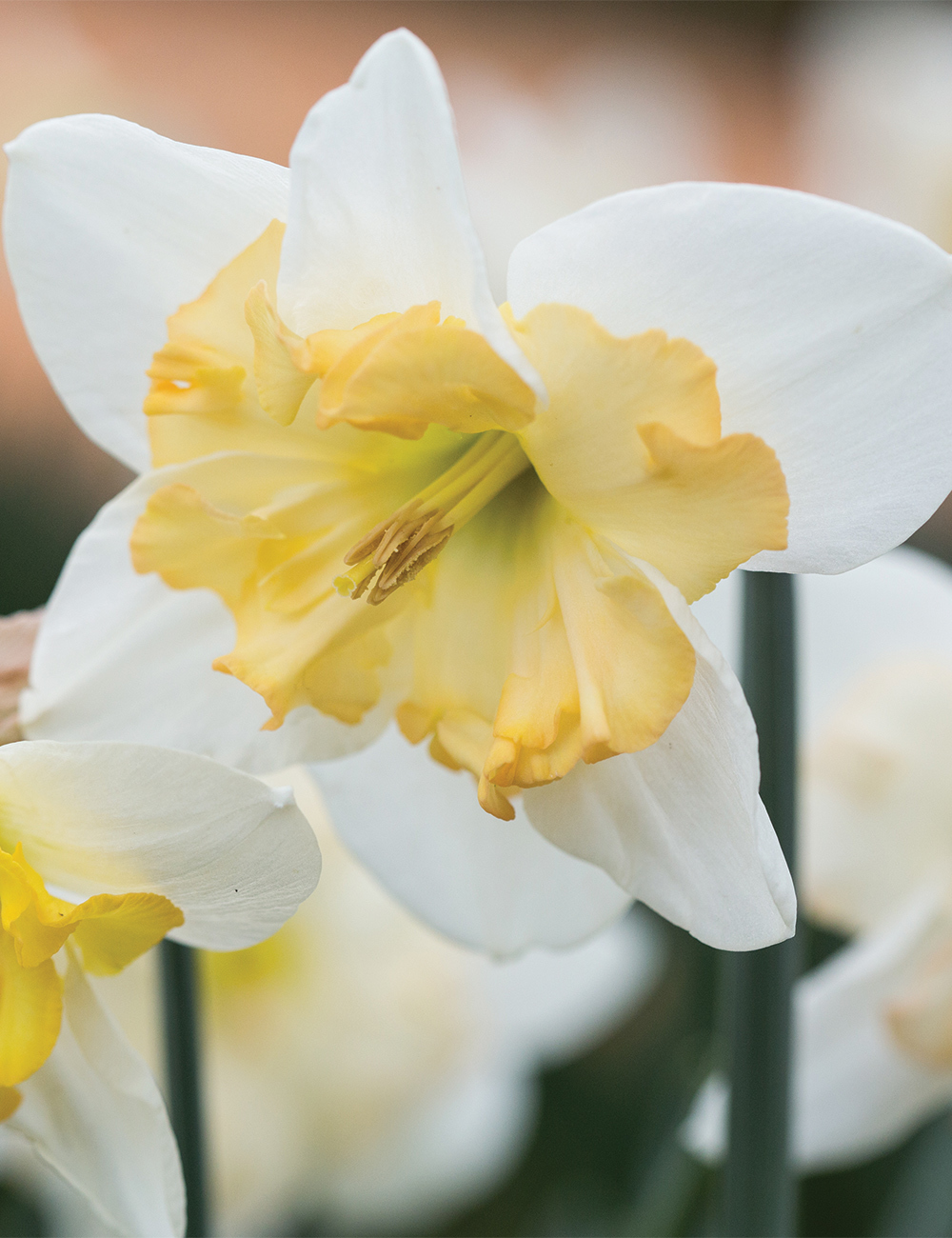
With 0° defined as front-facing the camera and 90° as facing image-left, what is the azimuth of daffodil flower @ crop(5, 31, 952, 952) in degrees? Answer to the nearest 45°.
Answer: approximately 45°
